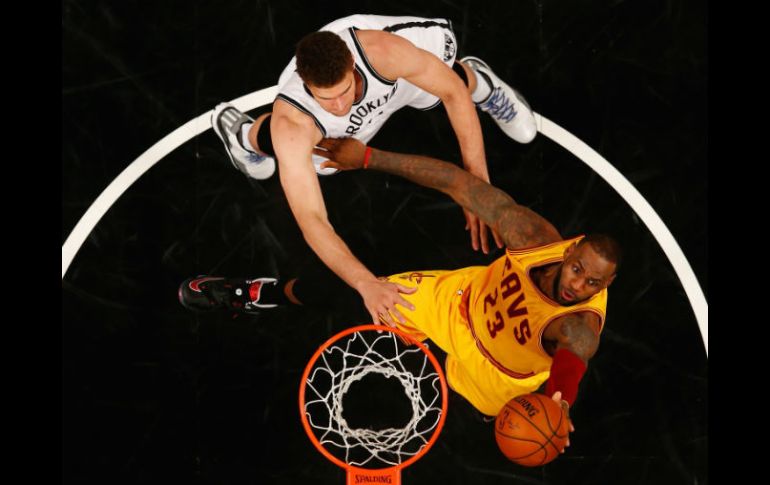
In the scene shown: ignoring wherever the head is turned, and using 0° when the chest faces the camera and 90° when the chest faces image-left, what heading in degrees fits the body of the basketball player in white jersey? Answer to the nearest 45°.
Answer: approximately 315°

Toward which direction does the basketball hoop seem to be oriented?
away from the camera

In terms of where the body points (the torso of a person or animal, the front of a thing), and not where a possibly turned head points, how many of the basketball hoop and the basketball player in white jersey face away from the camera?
1
